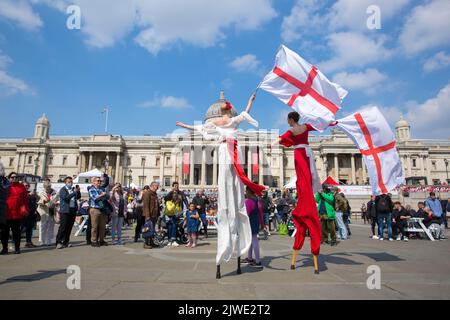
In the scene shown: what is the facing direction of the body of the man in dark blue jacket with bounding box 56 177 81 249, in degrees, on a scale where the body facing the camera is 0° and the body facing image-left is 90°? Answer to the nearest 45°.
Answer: approximately 315°

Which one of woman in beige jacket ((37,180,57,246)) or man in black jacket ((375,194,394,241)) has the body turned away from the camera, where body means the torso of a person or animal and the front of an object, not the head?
the man in black jacket

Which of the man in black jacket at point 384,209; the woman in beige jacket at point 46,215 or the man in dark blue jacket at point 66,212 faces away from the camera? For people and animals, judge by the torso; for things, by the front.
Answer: the man in black jacket at point 384,209

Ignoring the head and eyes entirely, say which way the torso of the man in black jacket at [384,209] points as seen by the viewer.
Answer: away from the camera

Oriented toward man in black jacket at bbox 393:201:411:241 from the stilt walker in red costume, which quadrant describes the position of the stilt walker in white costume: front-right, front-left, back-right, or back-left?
back-left

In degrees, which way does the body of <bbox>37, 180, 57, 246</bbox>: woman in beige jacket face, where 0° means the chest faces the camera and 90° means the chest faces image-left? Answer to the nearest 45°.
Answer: approximately 315°

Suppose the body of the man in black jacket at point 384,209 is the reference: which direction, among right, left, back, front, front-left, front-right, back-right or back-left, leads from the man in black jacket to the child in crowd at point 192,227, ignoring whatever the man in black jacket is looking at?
back-left
